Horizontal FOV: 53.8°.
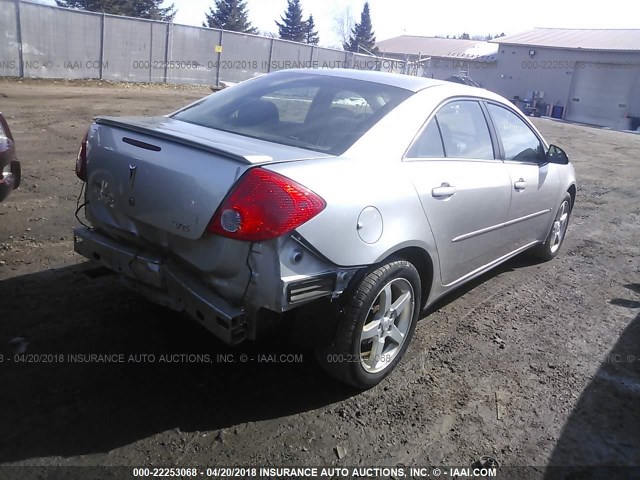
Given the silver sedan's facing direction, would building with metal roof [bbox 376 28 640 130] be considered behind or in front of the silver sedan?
in front

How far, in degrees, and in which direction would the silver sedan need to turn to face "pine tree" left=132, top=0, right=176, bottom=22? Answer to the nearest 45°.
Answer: approximately 45° to its left

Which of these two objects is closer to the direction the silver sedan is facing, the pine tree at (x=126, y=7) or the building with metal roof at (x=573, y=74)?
the building with metal roof

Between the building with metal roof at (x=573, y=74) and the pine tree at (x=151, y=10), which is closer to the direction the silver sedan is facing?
the building with metal roof

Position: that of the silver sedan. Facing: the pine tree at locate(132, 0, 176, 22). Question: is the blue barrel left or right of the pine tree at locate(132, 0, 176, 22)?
right

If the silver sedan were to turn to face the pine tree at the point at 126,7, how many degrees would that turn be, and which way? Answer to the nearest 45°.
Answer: approximately 45° to its left

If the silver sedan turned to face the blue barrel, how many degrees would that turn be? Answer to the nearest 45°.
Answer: approximately 45° to its left

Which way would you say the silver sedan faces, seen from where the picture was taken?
facing away from the viewer and to the right of the viewer
